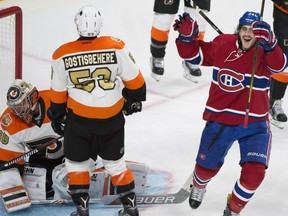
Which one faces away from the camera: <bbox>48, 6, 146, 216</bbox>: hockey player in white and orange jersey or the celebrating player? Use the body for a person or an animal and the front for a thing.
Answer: the hockey player in white and orange jersey

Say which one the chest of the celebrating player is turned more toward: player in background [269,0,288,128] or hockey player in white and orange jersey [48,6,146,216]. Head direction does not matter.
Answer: the hockey player in white and orange jersey

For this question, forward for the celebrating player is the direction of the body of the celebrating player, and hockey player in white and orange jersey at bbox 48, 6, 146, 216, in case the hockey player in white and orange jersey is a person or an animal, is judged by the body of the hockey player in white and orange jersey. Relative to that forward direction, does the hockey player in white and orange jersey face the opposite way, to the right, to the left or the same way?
the opposite way

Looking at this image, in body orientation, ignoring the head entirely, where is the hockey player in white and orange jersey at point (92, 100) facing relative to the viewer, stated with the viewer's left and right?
facing away from the viewer

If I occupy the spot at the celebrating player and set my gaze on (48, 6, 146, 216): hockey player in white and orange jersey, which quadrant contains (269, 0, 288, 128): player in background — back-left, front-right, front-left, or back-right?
back-right

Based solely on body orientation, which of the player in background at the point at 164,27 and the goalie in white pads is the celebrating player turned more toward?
the goalie in white pads

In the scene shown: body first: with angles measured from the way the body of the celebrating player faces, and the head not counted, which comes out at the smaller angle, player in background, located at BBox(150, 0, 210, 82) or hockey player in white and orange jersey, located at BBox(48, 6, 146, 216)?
the hockey player in white and orange jersey

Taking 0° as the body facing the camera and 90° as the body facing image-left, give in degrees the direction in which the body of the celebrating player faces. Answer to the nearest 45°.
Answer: approximately 0°

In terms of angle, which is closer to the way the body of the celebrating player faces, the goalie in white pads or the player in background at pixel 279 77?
the goalie in white pads

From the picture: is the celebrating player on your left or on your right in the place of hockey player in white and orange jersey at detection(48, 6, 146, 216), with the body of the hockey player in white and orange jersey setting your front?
on your right
